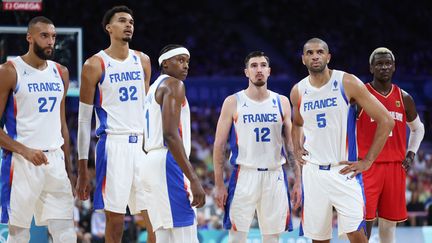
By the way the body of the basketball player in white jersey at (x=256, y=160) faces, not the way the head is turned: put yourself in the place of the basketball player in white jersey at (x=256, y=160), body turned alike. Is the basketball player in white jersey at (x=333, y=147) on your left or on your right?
on your left

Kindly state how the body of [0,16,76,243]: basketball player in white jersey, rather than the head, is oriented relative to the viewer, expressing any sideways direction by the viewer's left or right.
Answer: facing the viewer and to the right of the viewer

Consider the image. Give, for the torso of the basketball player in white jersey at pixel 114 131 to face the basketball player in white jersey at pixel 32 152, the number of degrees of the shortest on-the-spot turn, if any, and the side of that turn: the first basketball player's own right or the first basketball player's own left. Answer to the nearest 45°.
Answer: approximately 135° to the first basketball player's own right

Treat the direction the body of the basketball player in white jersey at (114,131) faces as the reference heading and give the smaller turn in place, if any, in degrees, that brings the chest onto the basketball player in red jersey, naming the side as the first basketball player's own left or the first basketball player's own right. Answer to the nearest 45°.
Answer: approximately 45° to the first basketball player's own left

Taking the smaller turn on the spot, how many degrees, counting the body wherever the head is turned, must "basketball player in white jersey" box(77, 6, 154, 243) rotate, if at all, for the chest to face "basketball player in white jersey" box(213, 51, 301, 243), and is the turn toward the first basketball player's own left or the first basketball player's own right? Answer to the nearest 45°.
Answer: approximately 45° to the first basketball player's own left

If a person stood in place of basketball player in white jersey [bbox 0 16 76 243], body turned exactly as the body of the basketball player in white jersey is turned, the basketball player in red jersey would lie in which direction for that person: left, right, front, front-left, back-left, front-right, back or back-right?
front-left

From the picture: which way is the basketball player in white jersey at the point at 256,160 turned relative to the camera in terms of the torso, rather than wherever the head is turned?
toward the camera

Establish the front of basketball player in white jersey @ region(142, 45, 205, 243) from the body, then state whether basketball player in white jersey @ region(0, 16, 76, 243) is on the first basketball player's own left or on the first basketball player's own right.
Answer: on the first basketball player's own left

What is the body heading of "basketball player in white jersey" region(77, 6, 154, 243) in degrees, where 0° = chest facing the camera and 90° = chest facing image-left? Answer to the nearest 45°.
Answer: approximately 315°

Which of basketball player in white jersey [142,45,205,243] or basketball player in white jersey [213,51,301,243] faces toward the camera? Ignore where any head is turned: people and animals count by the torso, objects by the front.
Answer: basketball player in white jersey [213,51,301,243]

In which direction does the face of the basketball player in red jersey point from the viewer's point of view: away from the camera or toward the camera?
toward the camera

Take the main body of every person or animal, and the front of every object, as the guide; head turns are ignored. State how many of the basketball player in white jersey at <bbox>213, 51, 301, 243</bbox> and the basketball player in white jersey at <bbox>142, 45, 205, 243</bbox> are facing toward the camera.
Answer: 1

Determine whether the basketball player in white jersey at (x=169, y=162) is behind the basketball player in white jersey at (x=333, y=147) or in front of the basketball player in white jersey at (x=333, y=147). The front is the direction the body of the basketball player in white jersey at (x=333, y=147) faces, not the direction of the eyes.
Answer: in front

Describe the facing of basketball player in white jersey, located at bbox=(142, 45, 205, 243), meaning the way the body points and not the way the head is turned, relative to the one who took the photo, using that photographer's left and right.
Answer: facing away from the viewer and to the right of the viewer

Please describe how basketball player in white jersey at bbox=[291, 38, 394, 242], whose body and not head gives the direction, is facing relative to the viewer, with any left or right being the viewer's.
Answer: facing the viewer and to the left of the viewer
